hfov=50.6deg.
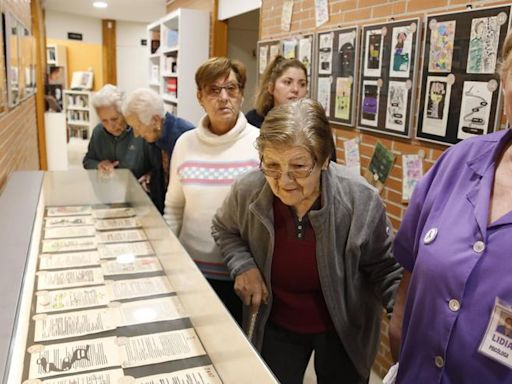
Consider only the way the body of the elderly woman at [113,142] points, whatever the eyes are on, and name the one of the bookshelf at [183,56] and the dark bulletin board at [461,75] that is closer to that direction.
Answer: the dark bulletin board

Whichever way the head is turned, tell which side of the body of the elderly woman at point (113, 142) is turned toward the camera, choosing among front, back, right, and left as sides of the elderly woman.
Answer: front

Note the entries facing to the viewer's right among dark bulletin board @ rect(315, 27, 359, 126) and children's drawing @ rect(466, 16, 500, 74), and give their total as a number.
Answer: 0

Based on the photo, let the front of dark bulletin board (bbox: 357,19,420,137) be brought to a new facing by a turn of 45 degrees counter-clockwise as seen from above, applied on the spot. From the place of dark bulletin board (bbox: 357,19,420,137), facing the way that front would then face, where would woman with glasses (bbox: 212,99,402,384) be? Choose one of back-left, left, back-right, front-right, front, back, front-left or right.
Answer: front

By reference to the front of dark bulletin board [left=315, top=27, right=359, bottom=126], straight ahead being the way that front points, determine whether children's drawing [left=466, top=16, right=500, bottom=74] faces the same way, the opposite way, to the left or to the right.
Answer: the same way

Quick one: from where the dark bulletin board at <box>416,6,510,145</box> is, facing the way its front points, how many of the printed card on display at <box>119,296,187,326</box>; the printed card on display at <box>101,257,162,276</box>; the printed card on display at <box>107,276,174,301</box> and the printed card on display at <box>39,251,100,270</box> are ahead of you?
4

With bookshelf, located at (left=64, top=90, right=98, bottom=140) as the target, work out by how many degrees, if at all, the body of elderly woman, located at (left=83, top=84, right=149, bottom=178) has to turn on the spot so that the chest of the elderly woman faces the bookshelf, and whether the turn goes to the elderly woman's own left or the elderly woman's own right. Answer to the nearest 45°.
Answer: approximately 180°

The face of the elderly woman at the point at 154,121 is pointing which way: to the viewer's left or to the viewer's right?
to the viewer's left

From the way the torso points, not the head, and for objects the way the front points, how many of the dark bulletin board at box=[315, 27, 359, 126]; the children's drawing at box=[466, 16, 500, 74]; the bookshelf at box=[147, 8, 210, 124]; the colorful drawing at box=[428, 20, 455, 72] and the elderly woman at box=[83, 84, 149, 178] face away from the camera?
0

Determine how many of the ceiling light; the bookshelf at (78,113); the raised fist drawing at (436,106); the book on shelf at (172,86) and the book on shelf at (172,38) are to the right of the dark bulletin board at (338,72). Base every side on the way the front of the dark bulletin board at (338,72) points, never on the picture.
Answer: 4

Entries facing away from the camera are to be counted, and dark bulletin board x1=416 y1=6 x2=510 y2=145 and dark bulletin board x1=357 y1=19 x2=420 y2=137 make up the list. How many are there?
0

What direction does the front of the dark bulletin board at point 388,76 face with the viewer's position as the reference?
facing the viewer and to the left of the viewer

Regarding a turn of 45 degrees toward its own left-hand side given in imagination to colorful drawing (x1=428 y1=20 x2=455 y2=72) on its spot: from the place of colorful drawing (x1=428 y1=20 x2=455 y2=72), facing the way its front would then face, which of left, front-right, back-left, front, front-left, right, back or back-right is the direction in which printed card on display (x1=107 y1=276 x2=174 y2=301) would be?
front-right

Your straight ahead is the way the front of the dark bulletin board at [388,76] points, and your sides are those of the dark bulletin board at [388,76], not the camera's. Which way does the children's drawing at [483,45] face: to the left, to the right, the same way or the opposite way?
the same way

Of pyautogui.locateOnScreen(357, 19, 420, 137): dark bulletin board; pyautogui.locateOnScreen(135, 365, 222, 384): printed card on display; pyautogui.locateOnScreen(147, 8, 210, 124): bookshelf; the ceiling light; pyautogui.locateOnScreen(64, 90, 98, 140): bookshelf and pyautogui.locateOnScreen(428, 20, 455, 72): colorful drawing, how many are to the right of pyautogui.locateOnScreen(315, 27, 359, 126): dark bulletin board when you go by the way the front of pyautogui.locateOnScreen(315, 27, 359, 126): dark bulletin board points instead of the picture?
3

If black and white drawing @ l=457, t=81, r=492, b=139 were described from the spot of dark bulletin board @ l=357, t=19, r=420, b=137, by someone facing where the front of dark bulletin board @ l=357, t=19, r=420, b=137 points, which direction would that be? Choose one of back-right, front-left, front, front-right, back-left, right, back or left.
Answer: left

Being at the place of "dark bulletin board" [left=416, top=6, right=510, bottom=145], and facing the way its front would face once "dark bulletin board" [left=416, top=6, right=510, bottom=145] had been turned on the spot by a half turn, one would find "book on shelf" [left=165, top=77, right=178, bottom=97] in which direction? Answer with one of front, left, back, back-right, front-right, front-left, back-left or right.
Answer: left

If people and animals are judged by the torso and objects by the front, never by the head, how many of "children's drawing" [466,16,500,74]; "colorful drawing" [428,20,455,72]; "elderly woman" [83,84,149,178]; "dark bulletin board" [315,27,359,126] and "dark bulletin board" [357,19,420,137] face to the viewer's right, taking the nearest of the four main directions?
0
